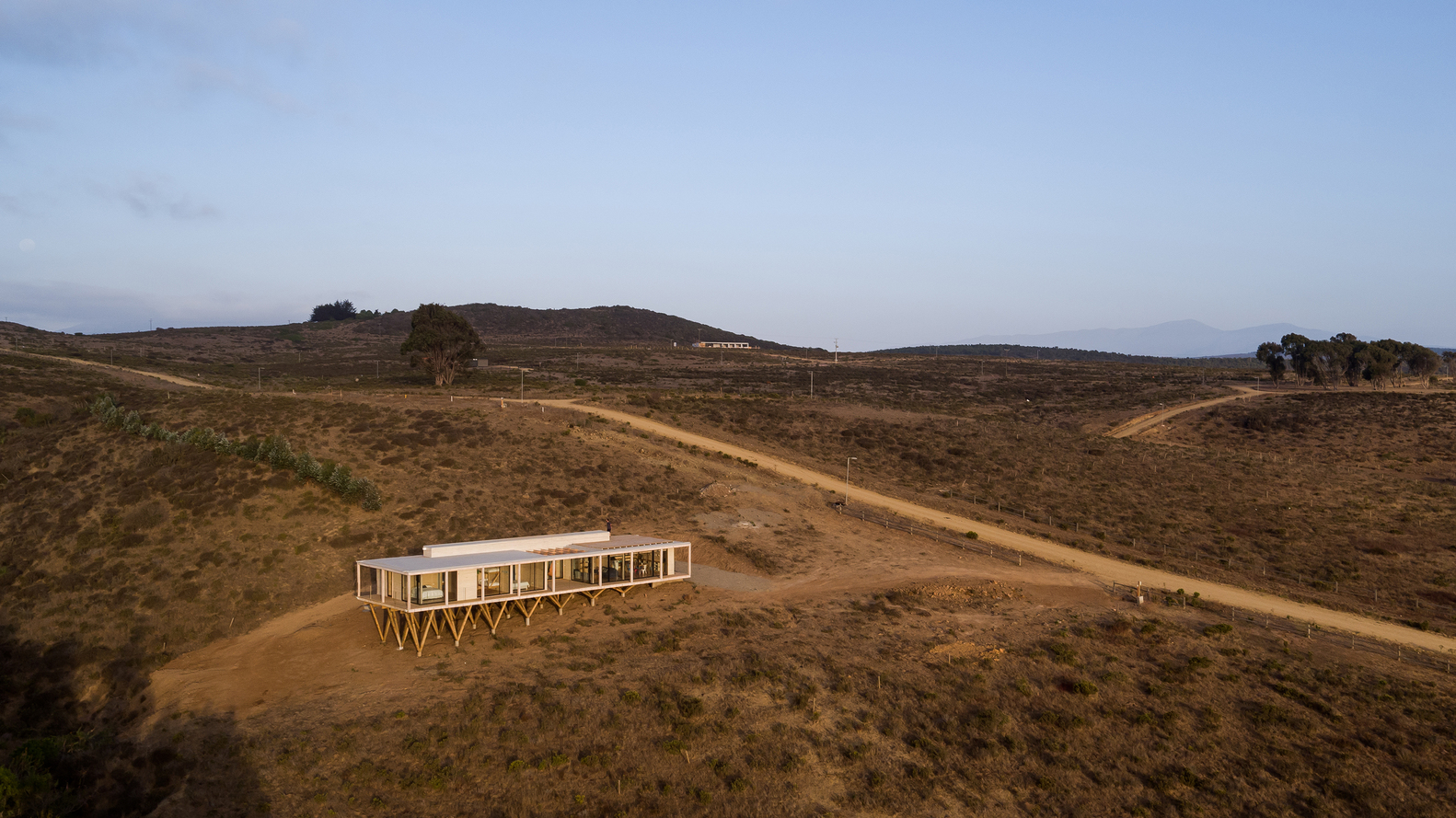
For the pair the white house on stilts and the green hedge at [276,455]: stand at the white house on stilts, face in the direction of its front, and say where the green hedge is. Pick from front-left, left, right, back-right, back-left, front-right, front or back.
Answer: back

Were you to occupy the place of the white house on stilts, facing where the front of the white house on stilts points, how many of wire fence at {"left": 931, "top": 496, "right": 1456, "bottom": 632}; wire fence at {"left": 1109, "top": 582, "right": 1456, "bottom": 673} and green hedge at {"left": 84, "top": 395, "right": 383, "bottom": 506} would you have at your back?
1

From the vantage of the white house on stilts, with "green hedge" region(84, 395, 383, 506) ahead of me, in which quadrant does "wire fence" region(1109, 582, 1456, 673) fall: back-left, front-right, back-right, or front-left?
back-right

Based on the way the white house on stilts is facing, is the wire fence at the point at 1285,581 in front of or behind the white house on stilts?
in front

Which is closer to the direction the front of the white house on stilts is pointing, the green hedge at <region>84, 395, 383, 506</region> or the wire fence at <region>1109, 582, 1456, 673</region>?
the wire fence

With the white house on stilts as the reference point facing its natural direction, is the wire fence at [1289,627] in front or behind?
in front

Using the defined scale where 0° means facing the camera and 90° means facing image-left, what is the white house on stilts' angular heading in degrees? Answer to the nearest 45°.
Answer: approximately 315°
